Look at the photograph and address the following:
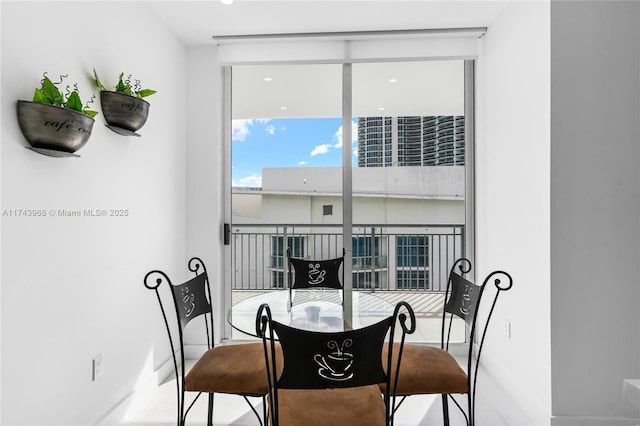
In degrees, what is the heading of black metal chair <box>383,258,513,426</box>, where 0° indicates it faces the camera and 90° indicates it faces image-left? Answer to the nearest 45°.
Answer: approximately 90°

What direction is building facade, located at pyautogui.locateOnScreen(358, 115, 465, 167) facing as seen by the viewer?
toward the camera

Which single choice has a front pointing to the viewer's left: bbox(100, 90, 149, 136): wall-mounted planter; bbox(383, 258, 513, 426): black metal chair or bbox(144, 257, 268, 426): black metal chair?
bbox(383, 258, 513, 426): black metal chair

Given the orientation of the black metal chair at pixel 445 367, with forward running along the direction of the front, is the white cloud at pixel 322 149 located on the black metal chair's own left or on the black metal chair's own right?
on the black metal chair's own right

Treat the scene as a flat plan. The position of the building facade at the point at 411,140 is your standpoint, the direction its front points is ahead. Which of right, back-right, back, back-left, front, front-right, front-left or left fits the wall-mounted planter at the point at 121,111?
front-right

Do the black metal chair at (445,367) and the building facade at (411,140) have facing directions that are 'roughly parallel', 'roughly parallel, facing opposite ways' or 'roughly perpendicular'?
roughly perpendicular

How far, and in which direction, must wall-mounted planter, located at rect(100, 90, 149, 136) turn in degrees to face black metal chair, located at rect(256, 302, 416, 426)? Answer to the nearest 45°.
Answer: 0° — it already faces it

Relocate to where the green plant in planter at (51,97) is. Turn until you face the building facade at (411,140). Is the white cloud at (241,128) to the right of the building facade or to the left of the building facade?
left

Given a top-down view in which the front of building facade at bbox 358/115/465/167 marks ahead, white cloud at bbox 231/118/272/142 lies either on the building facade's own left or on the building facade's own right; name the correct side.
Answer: on the building facade's own right

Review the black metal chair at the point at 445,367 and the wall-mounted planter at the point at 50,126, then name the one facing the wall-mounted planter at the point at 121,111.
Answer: the black metal chair

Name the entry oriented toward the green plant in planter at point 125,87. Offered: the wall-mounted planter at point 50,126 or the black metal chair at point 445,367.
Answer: the black metal chair

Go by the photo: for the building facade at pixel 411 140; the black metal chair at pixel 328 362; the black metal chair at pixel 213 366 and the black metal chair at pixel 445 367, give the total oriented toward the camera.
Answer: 1

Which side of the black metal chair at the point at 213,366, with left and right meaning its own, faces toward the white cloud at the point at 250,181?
left

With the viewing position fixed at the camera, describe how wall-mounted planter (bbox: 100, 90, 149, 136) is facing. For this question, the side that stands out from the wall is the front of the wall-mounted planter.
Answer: facing the viewer and to the right of the viewer

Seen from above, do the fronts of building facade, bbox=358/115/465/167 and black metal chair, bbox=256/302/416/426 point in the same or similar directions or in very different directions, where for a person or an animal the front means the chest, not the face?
very different directions

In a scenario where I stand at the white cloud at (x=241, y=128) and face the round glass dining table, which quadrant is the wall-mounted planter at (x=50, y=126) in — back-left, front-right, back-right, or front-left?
front-right

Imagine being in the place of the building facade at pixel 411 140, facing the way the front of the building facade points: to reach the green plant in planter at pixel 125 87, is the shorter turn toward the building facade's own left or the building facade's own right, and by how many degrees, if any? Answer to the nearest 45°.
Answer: approximately 45° to the building facade's own right

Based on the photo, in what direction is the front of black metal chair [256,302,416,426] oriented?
away from the camera

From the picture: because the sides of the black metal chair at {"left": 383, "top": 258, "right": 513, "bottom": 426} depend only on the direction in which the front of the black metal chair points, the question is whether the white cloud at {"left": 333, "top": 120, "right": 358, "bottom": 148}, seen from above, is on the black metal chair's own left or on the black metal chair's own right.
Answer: on the black metal chair's own right

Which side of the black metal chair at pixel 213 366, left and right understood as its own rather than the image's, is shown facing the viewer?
right

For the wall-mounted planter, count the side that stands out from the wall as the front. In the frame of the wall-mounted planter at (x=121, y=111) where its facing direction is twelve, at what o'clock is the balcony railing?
The balcony railing is roughly at 10 o'clock from the wall-mounted planter.
